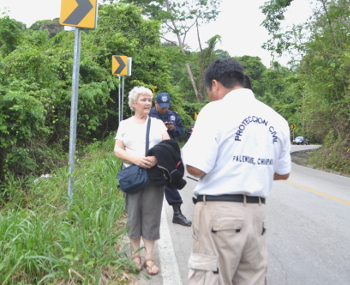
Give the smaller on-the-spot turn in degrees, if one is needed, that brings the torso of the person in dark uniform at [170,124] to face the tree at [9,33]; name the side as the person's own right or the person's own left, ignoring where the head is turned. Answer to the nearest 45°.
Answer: approximately 135° to the person's own right

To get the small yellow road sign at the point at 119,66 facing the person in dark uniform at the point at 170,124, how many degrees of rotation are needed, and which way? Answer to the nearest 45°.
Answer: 0° — it already faces them

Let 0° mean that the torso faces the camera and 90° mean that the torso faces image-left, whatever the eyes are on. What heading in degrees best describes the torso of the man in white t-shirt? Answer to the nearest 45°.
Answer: approximately 135°

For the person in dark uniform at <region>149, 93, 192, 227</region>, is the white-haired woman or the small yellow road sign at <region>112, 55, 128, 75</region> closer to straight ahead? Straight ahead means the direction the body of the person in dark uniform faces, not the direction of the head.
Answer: the white-haired woman

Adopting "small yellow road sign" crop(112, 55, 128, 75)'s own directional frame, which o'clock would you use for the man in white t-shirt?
The man in white t-shirt is roughly at 12 o'clock from the small yellow road sign.

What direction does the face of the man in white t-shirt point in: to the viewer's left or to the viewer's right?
to the viewer's left

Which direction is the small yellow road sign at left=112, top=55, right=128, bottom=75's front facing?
toward the camera

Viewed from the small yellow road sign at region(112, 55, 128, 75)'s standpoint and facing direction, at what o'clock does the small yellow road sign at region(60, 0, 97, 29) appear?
the small yellow road sign at region(60, 0, 97, 29) is roughly at 12 o'clock from the small yellow road sign at region(112, 55, 128, 75).

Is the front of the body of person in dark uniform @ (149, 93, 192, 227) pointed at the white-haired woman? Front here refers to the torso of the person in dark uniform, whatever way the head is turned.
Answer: yes

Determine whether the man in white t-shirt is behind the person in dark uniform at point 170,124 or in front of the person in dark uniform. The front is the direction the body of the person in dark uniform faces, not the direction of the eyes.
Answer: in front

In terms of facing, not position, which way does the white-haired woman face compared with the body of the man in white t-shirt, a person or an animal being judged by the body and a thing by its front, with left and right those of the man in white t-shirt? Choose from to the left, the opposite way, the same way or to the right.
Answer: the opposite way

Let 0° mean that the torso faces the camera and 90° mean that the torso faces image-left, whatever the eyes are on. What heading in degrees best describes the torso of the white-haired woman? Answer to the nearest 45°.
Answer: approximately 315°

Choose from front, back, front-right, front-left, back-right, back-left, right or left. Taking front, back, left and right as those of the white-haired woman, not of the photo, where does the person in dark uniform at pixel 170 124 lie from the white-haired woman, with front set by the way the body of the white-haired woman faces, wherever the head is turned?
back-left

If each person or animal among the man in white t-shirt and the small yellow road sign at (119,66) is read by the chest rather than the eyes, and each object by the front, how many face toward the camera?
1

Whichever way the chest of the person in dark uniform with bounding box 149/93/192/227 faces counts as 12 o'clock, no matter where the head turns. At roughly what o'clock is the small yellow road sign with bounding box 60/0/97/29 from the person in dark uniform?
The small yellow road sign is roughly at 4 o'clock from the person in dark uniform.

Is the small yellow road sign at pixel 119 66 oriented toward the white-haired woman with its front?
yes
